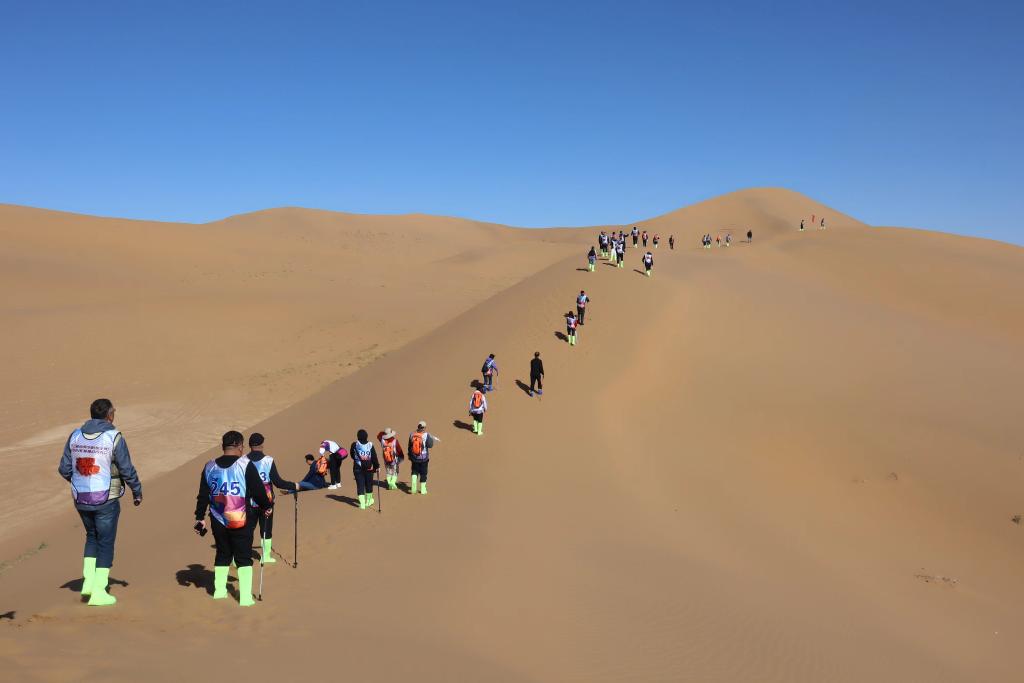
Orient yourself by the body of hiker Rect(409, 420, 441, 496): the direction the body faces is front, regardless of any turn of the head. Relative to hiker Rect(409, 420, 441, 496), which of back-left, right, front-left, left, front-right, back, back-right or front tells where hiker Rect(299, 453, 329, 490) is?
left

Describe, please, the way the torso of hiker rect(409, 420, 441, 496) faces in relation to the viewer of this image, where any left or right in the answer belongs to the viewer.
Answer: facing away from the viewer and to the right of the viewer

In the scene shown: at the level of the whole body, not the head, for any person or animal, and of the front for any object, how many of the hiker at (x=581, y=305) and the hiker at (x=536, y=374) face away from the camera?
2

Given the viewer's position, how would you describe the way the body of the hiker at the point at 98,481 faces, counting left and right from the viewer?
facing away from the viewer and to the right of the viewer

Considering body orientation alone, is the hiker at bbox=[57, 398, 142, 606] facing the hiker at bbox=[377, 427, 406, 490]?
yes

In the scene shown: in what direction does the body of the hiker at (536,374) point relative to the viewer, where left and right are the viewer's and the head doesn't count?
facing away from the viewer

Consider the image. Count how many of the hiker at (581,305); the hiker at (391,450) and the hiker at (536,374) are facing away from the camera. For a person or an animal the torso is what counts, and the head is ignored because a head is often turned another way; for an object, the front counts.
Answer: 3

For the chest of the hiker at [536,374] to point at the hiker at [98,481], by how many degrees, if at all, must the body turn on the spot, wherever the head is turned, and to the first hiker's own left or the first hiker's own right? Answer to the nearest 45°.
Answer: approximately 180°

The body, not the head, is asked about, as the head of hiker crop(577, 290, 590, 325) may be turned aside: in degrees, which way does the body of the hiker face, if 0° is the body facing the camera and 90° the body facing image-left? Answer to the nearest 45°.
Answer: approximately 180°

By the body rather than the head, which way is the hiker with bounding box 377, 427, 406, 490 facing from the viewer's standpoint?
away from the camera

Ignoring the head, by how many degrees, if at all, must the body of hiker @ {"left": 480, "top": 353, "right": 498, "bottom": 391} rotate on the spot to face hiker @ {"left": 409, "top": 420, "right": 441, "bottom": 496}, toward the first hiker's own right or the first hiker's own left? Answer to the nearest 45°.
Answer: approximately 135° to the first hiker's own right

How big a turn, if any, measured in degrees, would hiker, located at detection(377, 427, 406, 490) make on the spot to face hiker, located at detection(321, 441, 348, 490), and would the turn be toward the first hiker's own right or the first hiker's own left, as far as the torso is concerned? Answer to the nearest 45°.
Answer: approximately 45° to the first hiker's own left

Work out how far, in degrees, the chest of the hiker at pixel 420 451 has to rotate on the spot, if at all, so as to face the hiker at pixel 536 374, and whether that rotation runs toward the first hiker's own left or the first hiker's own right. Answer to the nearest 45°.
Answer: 0° — they already face them

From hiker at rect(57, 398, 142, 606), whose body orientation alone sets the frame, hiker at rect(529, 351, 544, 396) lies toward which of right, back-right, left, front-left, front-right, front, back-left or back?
front

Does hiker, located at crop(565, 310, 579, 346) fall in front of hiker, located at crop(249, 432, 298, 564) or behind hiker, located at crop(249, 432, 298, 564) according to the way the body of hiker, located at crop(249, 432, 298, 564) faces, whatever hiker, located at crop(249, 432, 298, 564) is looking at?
in front

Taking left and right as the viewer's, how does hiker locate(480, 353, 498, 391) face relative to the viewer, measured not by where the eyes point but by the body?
facing away from the viewer and to the right of the viewer
